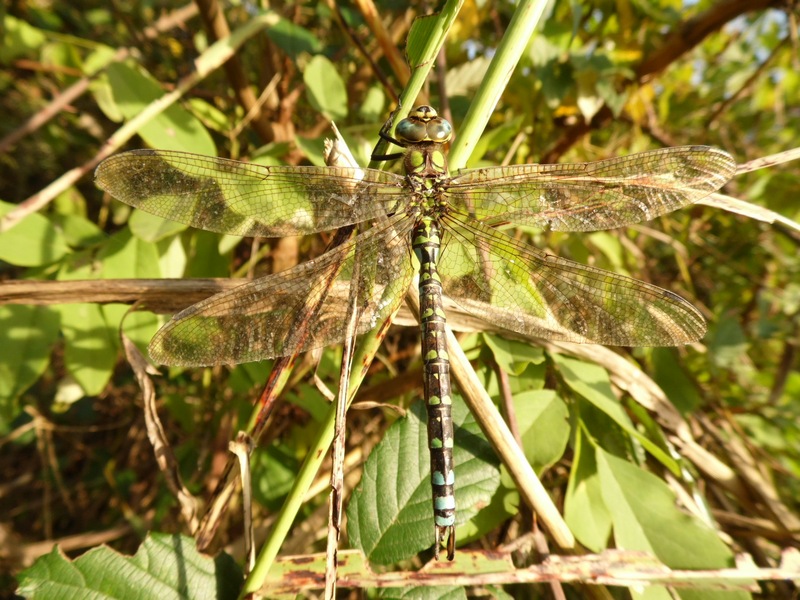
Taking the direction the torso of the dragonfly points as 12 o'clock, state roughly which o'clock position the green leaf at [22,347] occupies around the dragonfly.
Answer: The green leaf is roughly at 9 o'clock from the dragonfly.

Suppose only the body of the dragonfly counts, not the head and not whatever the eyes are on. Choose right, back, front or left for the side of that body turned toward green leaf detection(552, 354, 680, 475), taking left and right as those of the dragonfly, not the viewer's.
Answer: right

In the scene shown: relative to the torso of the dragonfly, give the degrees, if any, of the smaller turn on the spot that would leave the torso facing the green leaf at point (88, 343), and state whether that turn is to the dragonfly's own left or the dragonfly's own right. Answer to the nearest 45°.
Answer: approximately 90° to the dragonfly's own left

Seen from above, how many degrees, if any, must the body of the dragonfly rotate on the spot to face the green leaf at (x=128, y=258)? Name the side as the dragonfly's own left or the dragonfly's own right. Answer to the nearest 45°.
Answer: approximately 90° to the dragonfly's own left

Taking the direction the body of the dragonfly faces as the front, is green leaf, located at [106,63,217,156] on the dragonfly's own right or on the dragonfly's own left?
on the dragonfly's own left

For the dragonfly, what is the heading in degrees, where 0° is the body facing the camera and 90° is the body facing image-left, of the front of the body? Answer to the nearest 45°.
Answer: approximately 180°
